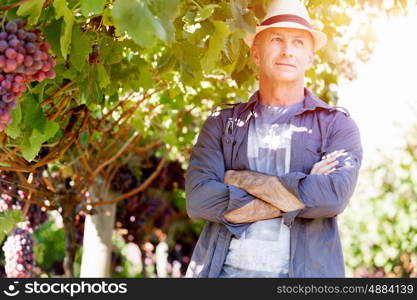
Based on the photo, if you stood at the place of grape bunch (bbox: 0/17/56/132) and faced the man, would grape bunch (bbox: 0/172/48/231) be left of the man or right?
left

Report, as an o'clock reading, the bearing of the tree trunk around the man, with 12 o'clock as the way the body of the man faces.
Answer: The tree trunk is roughly at 5 o'clock from the man.

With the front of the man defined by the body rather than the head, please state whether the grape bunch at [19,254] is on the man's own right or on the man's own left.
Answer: on the man's own right

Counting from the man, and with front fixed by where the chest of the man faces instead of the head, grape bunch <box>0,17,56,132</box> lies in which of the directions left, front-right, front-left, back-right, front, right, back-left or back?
front-right

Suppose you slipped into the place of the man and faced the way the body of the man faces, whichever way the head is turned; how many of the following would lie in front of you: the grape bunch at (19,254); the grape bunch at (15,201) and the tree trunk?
0

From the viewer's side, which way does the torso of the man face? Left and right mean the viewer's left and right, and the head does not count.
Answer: facing the viewer

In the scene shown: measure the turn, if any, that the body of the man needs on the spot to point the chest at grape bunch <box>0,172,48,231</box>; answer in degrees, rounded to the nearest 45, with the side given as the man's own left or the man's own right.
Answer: approximately 135° to the man's own right

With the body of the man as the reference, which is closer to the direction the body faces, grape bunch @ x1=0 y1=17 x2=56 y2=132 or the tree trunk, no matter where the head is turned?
the grape bunch

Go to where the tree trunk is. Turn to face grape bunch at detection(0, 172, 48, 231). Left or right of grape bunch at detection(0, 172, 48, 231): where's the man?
left
